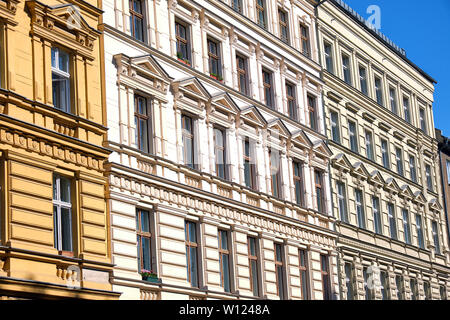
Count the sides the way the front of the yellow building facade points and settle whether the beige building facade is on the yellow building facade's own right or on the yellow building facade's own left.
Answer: on the yellow building facade's own left

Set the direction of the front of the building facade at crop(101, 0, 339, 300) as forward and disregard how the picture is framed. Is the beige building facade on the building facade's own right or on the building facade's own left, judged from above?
on the building facade's own left

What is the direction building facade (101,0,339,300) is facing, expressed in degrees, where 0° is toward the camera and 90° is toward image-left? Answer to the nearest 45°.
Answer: approximately 315°

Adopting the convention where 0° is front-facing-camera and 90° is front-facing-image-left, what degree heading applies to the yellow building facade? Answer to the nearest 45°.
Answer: approximately 315°

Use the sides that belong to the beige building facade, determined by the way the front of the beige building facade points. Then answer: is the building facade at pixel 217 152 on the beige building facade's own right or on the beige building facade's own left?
on the beige building facade's own right

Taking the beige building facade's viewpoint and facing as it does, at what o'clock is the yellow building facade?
The yellow building facade is roughly at 2 o'clock from the beige building facade.
